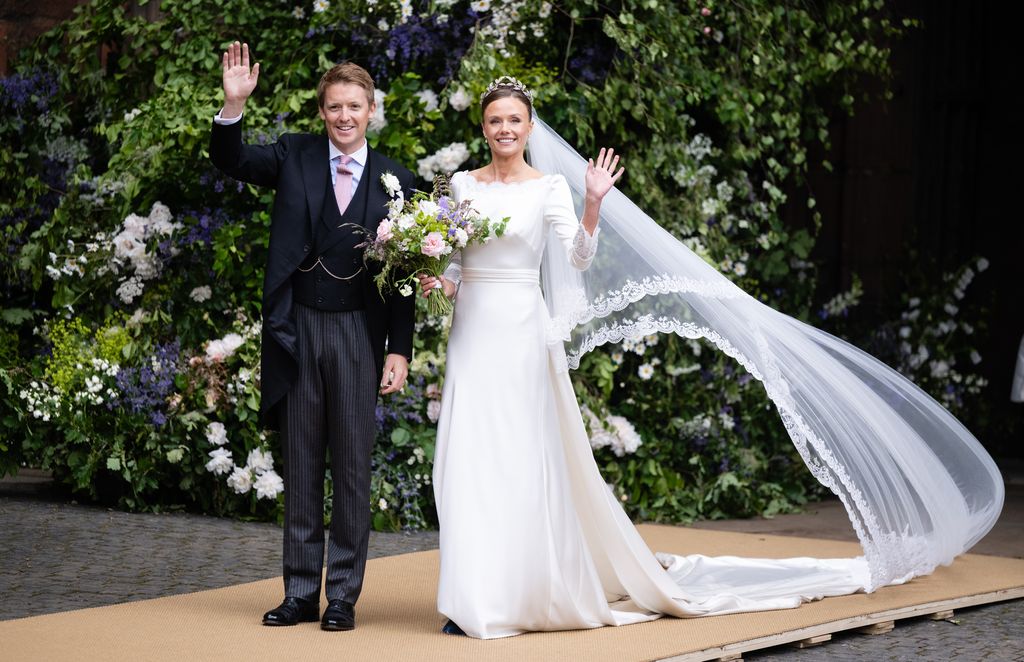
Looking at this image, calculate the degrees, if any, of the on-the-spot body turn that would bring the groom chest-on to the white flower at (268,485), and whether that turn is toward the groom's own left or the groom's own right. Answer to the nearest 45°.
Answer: approximately 180°

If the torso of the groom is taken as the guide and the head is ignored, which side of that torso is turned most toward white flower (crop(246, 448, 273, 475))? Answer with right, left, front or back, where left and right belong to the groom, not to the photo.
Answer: back

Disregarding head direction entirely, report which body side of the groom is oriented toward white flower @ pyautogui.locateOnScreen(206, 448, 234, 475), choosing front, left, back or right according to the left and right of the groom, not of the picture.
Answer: back

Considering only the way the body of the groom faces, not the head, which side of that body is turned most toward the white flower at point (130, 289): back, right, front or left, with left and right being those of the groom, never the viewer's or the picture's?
back

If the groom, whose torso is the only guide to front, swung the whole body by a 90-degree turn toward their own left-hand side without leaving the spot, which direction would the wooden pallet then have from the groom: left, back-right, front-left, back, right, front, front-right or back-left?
front

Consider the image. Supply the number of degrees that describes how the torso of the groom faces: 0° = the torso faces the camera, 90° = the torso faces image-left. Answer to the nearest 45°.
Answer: approximately 0°

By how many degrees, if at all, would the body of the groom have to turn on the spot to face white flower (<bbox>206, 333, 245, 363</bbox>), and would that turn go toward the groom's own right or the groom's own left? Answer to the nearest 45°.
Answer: approximately 180°

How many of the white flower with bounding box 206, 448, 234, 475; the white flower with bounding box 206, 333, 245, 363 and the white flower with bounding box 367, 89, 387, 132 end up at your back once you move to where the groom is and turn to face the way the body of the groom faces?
3

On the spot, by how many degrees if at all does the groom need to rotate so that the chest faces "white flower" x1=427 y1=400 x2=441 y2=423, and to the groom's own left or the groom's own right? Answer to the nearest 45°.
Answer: approximately 180°

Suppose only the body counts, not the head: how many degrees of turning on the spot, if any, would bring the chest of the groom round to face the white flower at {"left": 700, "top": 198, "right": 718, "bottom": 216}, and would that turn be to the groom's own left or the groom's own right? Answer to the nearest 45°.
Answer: approximately 135° to the groom's own left

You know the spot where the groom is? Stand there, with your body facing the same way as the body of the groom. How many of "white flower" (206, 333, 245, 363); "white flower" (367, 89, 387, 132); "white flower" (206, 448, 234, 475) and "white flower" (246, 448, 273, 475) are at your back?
4

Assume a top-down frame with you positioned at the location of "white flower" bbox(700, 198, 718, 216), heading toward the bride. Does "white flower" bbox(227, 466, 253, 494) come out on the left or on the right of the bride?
right

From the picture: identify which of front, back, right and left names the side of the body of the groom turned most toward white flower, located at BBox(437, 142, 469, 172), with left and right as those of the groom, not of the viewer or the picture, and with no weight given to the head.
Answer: back
